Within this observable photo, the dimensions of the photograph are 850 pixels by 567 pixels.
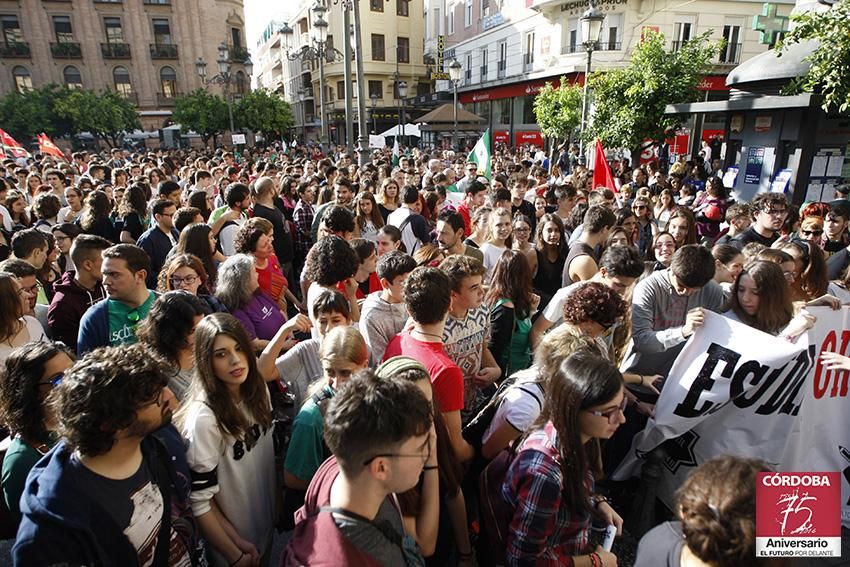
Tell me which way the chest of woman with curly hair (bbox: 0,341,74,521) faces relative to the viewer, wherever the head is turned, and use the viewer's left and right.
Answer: facing to the right of the viewer

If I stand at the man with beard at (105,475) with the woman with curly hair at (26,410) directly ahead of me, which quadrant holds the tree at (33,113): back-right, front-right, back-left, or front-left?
front-right

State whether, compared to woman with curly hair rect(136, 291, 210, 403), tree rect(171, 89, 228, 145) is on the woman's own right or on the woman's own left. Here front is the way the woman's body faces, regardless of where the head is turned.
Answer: on the woman's own left

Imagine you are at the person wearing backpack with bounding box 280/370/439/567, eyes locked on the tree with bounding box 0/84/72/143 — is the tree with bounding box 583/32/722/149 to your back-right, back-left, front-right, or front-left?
front-right

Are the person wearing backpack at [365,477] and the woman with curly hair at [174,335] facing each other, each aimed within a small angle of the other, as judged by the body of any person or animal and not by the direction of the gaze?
no

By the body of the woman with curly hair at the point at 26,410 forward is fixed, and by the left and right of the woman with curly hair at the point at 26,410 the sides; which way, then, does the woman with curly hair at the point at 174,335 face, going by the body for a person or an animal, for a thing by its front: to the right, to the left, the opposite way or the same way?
the same way

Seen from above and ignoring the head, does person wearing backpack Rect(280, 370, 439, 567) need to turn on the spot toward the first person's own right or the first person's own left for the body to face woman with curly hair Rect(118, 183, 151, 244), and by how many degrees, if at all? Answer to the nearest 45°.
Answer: approximately 135° to the first person's own left
